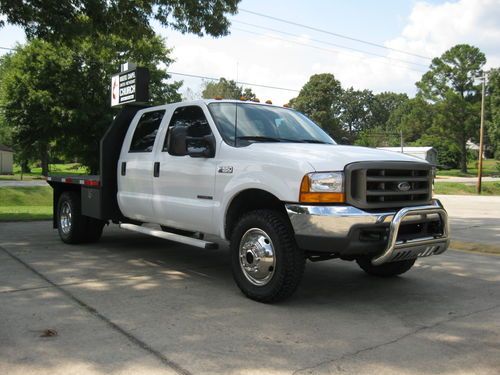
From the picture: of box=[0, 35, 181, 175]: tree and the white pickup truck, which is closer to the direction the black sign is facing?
the white pickup truck

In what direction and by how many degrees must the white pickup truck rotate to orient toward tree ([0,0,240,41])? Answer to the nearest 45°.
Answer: approximately 180°

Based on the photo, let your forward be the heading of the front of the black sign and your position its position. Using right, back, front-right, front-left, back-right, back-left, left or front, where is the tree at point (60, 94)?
back-right

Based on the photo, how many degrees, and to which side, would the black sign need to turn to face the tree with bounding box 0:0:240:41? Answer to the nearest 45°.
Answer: approximately 45° to its left

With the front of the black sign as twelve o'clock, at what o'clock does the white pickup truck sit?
The white pickup truck is roughly at 10 o'clock from the black sign.

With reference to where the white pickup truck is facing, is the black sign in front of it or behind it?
behind

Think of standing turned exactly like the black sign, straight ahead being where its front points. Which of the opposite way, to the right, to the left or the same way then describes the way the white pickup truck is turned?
to the left

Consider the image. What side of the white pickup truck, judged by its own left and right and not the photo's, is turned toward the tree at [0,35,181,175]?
back
